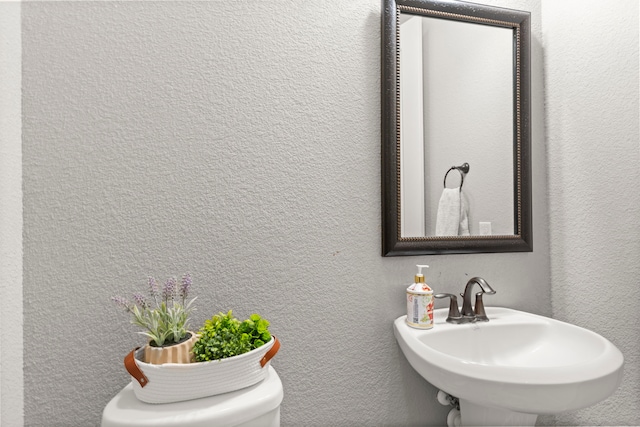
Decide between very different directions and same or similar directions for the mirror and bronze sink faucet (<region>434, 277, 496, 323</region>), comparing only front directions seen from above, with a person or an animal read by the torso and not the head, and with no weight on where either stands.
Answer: same or similar directions

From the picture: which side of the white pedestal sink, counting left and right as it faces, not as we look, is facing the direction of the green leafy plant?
right

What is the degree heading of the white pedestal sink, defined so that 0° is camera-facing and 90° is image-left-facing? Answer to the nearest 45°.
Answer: approximately 315°

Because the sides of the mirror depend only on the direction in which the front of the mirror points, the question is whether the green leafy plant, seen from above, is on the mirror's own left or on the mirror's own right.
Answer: on the mirror's own right

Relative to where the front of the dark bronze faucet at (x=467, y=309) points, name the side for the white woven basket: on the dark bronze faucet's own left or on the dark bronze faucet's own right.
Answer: on the dark bronze faucet's own right

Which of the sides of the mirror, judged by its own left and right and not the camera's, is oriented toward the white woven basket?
right

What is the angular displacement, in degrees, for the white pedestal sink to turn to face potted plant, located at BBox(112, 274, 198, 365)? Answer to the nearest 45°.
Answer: approximately 90° to its right

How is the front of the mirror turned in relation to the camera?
facing the viewer and to the right of the viewer
